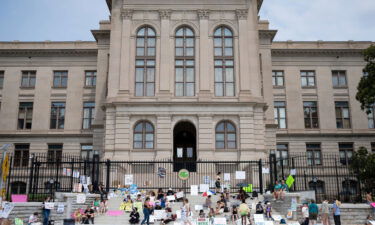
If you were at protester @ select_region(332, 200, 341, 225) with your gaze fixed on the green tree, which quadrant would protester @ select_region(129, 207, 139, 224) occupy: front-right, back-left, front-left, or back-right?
back-left

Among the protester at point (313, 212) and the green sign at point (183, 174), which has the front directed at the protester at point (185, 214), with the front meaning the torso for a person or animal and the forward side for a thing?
the green sign

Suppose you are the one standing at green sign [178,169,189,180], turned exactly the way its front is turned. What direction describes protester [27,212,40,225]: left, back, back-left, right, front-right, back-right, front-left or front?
front-right

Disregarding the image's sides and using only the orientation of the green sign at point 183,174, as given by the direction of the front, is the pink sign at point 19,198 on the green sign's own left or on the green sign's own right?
on the green sign's own right

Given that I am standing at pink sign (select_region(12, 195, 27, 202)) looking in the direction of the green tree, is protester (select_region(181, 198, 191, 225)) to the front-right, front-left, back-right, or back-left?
front-right

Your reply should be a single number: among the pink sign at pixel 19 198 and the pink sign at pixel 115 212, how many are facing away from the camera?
0

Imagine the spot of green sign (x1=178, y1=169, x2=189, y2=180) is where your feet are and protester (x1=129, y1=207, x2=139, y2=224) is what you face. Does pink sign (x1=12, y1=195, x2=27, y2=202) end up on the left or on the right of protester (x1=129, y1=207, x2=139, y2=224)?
right

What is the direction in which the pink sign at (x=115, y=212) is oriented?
toward the camera

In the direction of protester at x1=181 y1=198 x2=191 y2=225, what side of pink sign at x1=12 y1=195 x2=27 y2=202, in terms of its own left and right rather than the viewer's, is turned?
left

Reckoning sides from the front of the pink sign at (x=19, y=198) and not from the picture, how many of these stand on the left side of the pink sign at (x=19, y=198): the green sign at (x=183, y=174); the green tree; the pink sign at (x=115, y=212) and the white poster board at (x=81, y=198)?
4

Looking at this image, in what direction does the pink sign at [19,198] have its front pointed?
toward the camera

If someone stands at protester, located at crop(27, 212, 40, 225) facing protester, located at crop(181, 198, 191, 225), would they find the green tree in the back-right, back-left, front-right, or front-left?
front-left

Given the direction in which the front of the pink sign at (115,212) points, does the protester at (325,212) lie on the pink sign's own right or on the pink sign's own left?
on the pink sign's own left

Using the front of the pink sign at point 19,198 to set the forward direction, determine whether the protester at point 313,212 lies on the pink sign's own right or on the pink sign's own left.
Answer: on the pink sign's own left
